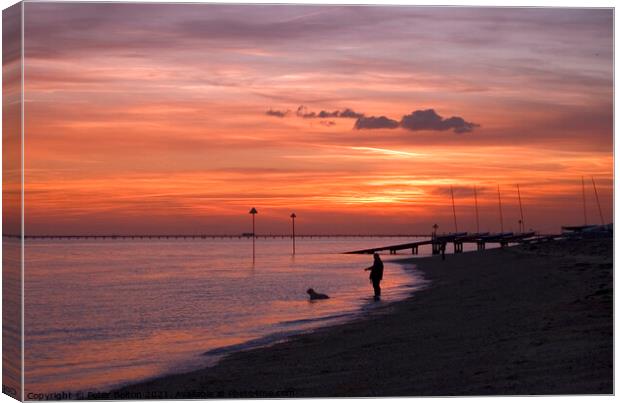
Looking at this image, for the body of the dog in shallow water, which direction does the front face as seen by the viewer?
to the viewer's left
